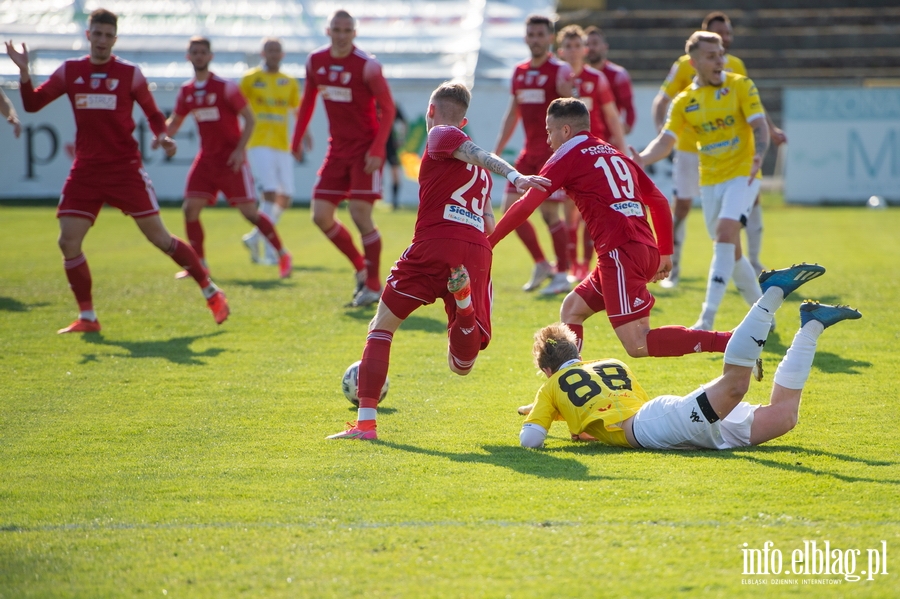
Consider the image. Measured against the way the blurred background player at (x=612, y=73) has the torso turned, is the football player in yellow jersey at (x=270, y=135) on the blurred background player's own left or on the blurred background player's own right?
on the blurred background player's own right

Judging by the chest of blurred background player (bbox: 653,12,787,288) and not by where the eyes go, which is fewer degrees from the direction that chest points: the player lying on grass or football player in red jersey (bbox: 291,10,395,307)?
the player lying on grass

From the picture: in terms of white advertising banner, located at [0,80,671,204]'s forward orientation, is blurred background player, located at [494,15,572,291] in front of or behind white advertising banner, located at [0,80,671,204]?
in front

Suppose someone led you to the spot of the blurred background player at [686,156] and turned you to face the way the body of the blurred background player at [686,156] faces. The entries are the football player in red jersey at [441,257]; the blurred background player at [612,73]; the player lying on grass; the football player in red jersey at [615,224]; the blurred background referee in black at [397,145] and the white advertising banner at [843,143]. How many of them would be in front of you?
3

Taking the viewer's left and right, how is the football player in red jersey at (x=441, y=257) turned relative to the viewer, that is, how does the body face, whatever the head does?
facing away from the viewer and to the left of the viewer

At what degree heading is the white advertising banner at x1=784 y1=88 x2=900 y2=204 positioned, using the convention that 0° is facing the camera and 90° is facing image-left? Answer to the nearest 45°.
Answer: approximately 0°

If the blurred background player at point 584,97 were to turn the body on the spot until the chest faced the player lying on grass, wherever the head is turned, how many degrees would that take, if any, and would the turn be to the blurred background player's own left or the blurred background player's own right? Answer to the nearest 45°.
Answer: approximately 45° to the blurred background player's own left
